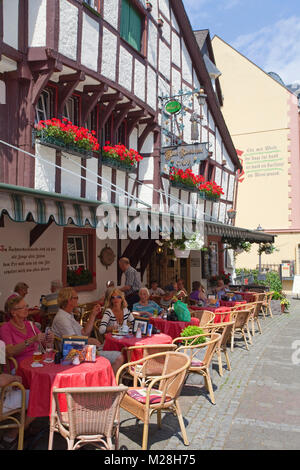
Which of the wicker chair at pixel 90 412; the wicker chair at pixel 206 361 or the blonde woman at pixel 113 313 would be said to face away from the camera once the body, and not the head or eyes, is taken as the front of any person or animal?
the wicker chair at pixel 90 412

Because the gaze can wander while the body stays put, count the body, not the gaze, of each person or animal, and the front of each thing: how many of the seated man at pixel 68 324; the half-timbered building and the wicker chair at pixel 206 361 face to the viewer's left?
1

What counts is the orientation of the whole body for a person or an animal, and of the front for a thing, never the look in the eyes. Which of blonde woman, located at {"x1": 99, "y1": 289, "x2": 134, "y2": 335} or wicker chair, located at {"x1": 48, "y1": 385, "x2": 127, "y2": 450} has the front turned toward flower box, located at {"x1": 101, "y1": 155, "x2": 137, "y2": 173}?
the wicker chair

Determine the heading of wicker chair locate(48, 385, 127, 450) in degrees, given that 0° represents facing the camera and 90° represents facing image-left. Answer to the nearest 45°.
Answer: approximately 180°

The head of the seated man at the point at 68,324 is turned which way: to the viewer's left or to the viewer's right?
to the viewer's right

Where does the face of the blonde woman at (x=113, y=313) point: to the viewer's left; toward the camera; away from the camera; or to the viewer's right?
toward the camera

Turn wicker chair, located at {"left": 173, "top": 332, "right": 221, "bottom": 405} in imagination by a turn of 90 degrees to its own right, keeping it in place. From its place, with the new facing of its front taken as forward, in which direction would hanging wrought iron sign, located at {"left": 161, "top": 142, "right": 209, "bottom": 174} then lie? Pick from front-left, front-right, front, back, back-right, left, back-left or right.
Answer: front

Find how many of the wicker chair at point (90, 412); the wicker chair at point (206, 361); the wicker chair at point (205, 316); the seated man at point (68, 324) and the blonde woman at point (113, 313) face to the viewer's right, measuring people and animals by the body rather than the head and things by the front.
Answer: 1

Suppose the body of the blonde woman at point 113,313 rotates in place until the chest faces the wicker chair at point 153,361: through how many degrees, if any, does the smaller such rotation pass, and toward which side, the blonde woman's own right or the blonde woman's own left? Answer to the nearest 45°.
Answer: approximately 45° to the blonde woman's own left

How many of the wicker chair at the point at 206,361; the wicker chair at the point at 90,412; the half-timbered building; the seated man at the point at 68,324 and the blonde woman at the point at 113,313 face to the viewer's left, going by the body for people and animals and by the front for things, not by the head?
1

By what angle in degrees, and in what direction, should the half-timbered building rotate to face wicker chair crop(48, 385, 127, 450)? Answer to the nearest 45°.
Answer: approximately 45° to its right

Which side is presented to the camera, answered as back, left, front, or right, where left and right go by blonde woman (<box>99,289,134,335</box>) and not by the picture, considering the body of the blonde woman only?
front

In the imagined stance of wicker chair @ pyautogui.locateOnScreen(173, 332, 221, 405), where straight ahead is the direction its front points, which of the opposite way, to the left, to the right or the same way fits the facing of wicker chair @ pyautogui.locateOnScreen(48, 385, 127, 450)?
to the right

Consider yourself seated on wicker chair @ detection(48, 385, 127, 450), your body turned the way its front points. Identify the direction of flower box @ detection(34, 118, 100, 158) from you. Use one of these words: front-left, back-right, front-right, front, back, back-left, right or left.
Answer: front

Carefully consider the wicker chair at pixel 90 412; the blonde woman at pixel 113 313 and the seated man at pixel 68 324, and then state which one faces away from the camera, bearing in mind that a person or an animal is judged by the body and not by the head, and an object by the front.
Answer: the wicker chair

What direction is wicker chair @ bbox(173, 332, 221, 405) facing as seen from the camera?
to the viewer's left

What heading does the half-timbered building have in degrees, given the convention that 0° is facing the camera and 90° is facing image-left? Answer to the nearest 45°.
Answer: approximately 315°
